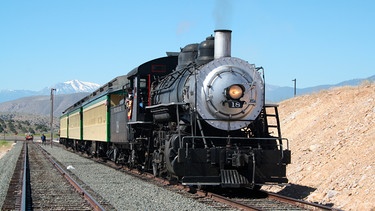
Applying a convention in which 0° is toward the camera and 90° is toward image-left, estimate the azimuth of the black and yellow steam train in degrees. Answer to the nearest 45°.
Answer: approximately 315°
